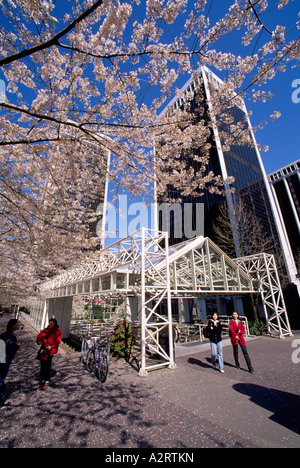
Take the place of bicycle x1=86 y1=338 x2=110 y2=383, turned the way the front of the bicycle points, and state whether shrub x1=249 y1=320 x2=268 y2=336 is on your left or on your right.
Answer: on your left

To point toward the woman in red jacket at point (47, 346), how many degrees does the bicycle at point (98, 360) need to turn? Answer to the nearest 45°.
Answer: approximately 90° to its right

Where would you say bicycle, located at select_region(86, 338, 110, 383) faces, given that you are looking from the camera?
facing the viewer and to the right of the viewer

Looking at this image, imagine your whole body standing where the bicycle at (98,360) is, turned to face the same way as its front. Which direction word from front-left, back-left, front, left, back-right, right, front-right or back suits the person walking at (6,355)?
right

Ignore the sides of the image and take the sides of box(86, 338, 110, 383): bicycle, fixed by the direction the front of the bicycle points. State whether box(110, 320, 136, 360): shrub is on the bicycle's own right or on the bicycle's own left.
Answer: on the bicycle's own left

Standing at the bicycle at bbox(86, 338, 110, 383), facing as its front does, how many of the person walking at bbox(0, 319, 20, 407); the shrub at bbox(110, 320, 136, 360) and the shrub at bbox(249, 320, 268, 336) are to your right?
1
